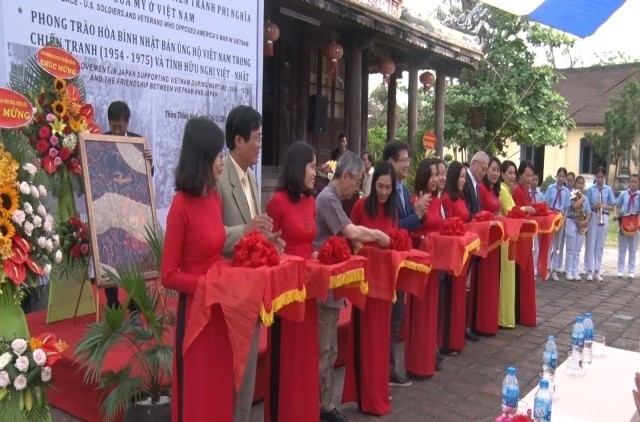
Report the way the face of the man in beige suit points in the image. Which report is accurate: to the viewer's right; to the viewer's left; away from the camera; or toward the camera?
to the viewer's right

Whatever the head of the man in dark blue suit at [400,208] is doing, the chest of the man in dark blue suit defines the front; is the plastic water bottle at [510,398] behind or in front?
in front

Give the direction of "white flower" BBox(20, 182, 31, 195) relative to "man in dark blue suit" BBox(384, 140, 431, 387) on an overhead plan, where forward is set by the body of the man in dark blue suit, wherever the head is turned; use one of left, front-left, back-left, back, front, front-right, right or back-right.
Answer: right

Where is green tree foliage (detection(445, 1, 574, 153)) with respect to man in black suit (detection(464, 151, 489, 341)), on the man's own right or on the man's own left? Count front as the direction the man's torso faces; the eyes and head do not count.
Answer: on the man's own left

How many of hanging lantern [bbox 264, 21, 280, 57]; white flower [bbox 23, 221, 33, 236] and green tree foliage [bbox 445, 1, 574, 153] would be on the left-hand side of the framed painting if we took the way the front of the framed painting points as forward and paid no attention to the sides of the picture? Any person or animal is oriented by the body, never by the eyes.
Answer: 2

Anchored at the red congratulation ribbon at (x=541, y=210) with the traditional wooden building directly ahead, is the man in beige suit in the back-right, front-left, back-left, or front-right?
back-left

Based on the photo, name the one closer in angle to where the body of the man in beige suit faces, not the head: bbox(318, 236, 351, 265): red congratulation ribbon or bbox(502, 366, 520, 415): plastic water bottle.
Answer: the plastic water bottle

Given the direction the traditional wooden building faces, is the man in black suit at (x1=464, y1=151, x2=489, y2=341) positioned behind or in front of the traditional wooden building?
in front
